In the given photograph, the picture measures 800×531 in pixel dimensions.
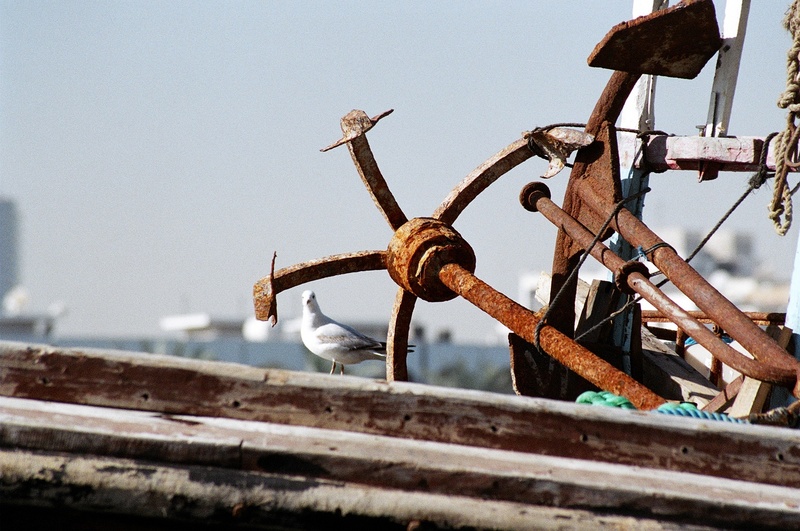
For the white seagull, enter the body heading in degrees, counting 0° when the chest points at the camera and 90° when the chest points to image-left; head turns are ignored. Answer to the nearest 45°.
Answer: approximately 90°

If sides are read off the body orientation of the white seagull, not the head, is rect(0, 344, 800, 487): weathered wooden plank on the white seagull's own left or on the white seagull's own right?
on the white seagull's own left

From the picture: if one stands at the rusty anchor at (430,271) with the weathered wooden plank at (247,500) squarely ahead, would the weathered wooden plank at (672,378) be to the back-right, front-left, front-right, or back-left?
back-left

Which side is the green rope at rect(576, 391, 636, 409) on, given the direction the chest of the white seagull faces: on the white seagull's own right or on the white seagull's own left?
on the white seagull's own left

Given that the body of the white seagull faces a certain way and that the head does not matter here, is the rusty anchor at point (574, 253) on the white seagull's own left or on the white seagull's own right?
on the white seagull's own left

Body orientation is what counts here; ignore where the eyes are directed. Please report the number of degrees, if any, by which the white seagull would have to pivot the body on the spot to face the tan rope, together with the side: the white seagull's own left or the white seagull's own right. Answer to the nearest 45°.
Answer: approximately 135° to the white seagull's own left

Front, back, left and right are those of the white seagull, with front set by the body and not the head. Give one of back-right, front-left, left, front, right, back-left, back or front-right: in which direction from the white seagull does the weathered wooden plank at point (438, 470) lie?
left
